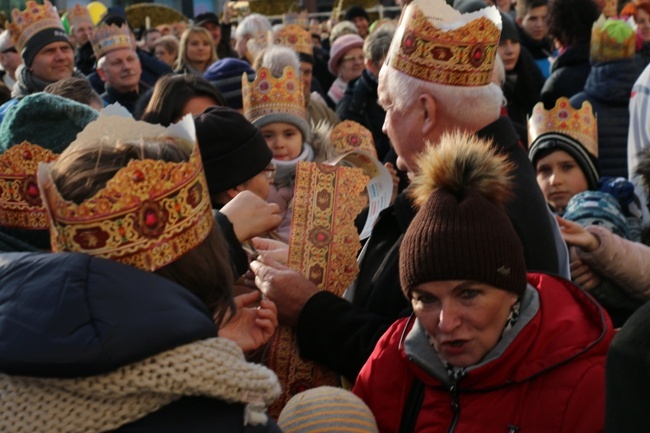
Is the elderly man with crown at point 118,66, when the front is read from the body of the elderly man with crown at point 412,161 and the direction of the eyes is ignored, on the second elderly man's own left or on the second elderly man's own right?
on the second elderly man's own right

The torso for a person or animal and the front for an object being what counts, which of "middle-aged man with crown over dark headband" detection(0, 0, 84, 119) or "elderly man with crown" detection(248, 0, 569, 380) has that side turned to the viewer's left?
"elderly man with crown" detection(248, 0, 569, 380)

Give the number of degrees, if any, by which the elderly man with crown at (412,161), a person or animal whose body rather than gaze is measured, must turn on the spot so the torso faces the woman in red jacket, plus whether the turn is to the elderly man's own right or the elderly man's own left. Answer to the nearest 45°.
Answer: approximately 90° to the elderly man's own left

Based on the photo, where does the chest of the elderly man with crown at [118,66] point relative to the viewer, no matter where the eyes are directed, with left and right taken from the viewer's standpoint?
facing the viewer and to the right of the viewer

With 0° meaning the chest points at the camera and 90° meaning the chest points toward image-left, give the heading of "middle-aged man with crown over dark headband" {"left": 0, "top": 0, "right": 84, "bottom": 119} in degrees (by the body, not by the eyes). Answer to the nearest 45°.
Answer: approximately 315°

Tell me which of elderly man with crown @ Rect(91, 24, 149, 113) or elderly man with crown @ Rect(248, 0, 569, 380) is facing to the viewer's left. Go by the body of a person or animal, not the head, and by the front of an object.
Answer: elderly man with crown @ Rect(248, 0, 569, 380)

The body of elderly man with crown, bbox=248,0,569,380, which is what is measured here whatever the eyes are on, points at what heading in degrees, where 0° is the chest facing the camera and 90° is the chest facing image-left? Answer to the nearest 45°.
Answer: approximately 90°

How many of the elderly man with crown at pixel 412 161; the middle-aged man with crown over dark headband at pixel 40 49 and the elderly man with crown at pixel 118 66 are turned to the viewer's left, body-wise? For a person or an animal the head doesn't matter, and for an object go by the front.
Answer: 1

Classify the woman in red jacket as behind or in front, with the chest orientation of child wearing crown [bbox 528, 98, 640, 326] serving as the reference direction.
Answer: in front

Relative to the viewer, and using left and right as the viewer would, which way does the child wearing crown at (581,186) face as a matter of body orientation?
facing the viewer and to the left of the viewer
